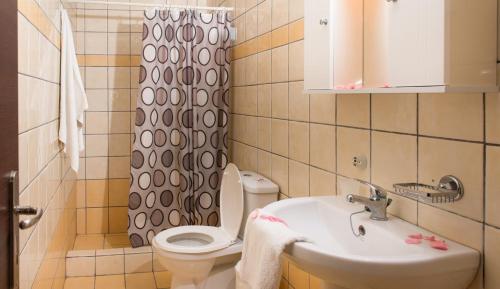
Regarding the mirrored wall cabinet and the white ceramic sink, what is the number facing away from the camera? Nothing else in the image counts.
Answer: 0

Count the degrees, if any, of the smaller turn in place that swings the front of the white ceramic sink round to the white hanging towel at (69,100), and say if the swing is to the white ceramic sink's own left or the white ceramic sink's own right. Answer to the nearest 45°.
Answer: approximately 90° to the white ceramic sink's own right

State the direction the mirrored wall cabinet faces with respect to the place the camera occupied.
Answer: facing the viewer and to the left of the viewer

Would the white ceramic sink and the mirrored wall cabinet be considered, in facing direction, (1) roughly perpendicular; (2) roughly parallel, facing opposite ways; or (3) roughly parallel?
roughly parallel
